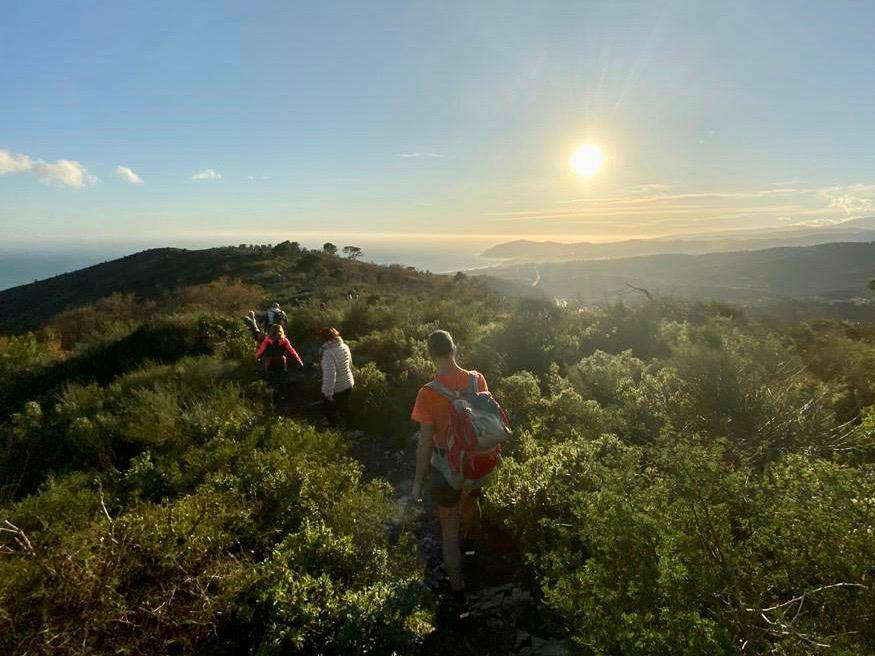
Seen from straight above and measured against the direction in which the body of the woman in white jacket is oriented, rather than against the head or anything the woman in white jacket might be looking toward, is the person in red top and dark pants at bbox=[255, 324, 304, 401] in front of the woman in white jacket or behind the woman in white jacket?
in front

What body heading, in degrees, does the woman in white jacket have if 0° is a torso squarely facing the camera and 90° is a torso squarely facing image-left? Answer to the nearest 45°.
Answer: approximately 135°

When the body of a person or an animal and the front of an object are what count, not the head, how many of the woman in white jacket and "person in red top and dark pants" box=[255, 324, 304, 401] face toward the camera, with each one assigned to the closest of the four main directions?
0

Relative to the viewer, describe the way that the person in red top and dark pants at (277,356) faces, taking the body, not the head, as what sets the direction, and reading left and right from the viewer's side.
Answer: facing away from the viewer

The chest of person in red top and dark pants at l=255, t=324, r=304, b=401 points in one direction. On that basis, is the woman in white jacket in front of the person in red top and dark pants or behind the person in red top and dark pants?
behind
